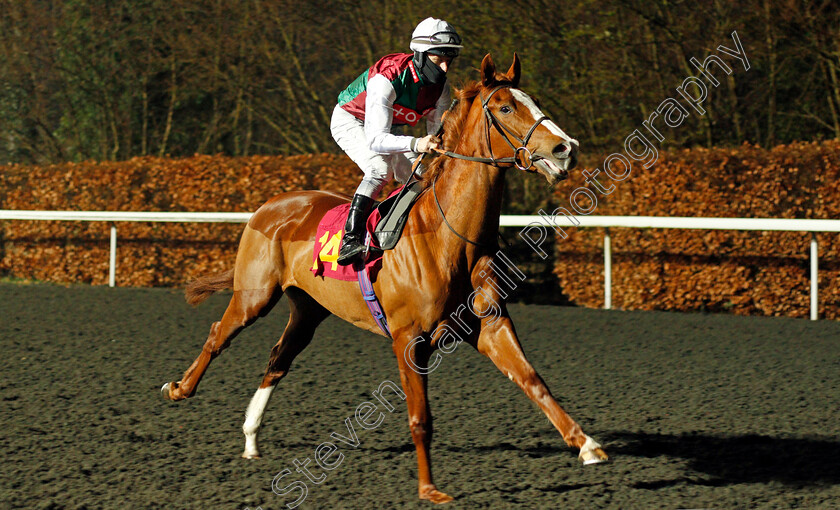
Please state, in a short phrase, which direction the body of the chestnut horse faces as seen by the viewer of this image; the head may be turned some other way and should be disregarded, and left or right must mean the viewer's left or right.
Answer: facing the viewer and to the right of the viewer

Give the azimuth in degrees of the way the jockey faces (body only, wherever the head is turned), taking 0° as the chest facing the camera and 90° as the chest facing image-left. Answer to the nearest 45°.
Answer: approximately 315°
